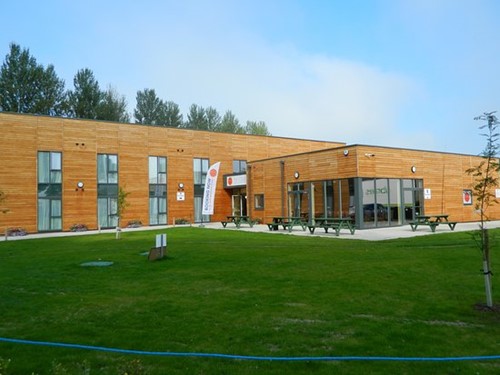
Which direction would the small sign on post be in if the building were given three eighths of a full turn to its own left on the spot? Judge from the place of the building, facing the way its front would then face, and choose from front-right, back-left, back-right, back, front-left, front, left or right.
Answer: back

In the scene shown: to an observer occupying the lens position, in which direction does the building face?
facing the viewer and to the right of the viewer

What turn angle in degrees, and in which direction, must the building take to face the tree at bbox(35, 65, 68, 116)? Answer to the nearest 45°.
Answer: approximately 180°

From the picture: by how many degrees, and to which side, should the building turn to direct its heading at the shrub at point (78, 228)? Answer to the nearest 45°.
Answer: approximately 135° to its right

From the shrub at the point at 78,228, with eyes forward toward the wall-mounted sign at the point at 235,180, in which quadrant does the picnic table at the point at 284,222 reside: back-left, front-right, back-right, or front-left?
front-right

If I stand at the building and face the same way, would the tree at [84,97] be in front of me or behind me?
behind

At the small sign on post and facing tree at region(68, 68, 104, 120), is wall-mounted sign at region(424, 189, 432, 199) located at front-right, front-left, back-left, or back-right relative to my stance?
front-right

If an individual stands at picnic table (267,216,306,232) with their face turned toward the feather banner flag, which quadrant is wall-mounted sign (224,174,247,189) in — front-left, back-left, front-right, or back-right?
front-right

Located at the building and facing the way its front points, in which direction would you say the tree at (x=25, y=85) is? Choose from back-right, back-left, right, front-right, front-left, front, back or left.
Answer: back
